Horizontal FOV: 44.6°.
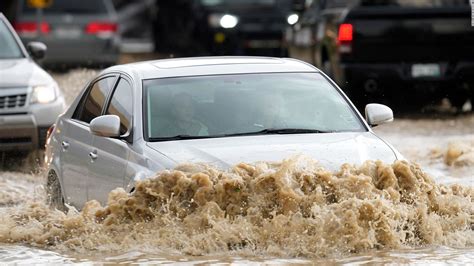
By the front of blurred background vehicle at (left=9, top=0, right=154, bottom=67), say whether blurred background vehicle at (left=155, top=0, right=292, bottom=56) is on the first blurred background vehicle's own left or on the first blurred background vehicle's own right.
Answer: on the first blurred background vehicle's own right

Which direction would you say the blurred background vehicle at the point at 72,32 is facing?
away from the camera

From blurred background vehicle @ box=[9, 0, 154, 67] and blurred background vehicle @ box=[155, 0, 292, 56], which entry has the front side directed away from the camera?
blurred background vehicle @ box=[9, 0, 154, 67]

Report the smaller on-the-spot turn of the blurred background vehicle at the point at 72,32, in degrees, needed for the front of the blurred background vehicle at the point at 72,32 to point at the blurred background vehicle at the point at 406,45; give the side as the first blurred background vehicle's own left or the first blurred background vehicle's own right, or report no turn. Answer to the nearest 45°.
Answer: approximately 135° to the first blurred background vehicle's own right
